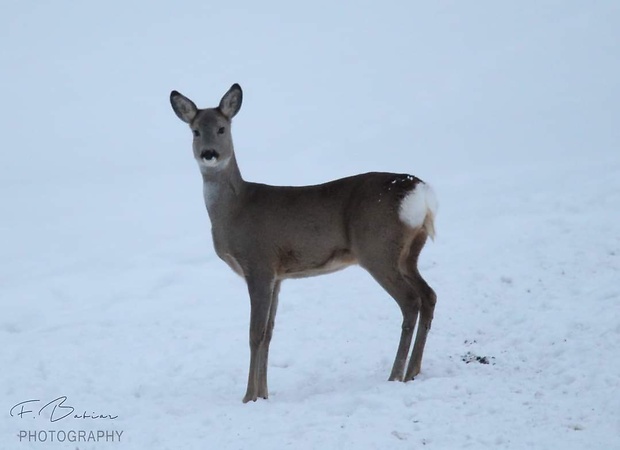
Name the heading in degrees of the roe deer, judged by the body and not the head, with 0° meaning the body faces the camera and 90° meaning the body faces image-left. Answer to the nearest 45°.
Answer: approximately 90°
